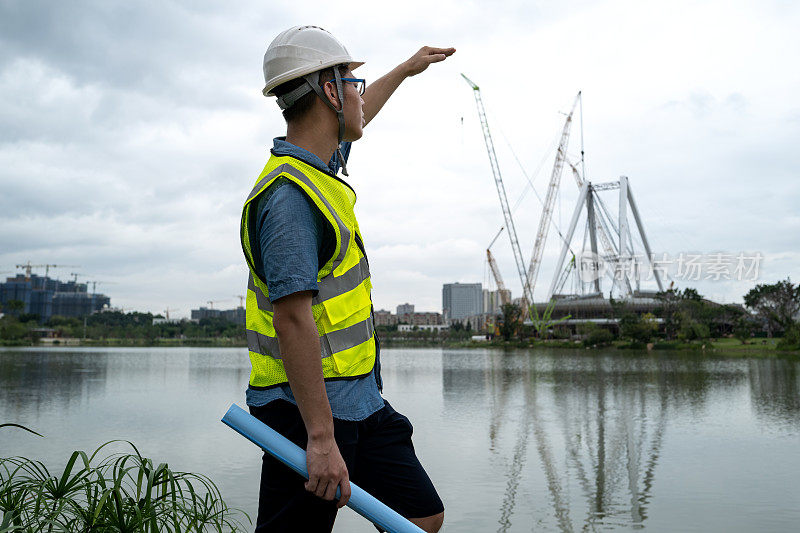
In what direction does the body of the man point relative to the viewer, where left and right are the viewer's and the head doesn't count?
facing to the right of the viewer

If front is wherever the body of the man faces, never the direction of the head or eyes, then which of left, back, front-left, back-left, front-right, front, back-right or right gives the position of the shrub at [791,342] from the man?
front-left
